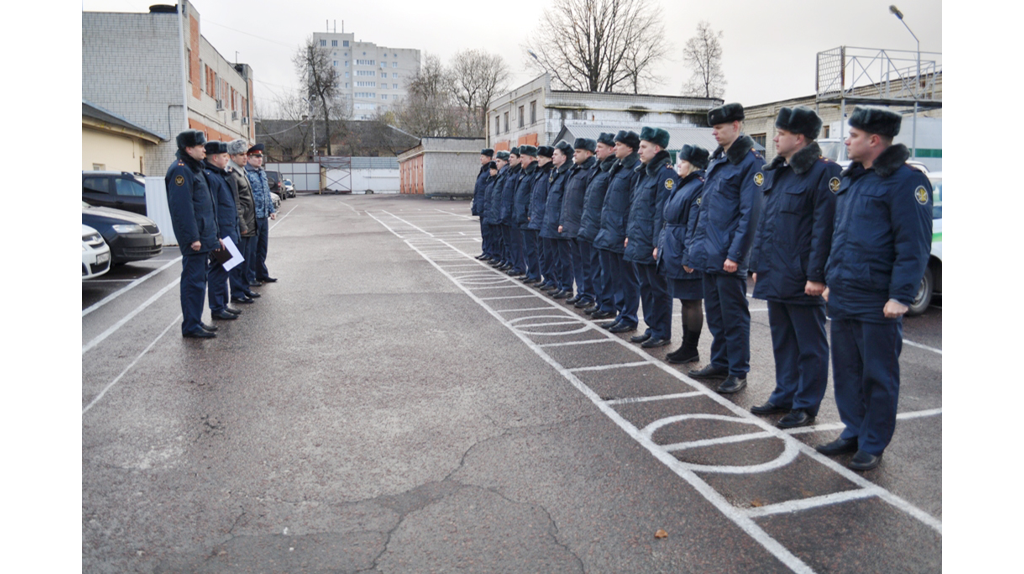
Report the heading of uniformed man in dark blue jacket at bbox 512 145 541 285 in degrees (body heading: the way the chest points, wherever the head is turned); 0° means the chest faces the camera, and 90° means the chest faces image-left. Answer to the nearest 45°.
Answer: approximately 90°

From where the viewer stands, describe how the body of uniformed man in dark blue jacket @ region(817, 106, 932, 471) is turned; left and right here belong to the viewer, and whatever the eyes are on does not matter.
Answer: facing the viewer and to the left of the viewer

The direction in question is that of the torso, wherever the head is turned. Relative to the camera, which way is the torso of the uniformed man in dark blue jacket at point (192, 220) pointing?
to the viewer's right

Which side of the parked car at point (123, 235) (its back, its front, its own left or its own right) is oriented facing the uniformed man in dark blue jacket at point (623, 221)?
front

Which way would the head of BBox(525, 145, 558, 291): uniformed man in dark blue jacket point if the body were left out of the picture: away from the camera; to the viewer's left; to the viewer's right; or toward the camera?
to the viewer's left

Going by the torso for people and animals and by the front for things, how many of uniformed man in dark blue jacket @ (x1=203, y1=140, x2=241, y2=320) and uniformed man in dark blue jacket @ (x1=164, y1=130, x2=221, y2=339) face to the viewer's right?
2

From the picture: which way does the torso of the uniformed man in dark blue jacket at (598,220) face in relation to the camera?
to the viewer's left

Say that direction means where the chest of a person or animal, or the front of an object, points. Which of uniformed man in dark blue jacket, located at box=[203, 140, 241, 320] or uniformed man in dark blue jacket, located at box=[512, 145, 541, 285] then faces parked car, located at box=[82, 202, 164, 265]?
uniformed man in dark blue jacket, located at box=[512, 145, 541, 285]

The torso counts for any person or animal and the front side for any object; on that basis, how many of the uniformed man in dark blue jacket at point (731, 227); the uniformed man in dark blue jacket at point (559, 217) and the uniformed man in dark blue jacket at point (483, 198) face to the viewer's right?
0

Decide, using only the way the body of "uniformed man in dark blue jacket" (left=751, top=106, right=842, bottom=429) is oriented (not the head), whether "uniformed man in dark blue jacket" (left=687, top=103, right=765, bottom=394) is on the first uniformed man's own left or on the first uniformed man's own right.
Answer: on the first uniformed man's own right

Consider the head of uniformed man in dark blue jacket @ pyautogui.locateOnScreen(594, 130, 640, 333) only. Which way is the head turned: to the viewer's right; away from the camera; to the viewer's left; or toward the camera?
to the viewer's left

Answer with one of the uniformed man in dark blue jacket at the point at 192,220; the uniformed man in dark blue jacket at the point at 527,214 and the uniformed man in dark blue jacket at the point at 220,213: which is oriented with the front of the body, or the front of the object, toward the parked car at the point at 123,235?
the uniformed man in dark blue jacket at the point at 527,214

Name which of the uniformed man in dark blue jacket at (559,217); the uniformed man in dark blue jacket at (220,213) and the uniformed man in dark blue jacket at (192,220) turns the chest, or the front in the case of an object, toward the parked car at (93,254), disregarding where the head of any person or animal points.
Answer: the uniformed man in dark blue jacket at (559,217)

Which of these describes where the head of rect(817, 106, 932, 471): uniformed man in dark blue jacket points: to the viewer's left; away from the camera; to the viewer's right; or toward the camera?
to the viewer's left

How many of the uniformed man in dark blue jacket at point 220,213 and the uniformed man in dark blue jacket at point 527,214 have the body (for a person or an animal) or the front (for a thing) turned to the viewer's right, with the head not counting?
1

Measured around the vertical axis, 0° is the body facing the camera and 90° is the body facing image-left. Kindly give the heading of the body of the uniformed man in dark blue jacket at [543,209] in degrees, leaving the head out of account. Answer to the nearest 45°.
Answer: approximately 90°
